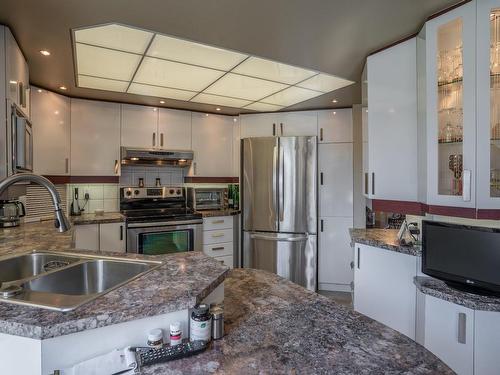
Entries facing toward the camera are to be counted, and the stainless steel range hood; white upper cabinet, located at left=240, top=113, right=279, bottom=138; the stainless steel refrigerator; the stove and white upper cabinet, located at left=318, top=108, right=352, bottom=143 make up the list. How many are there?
5

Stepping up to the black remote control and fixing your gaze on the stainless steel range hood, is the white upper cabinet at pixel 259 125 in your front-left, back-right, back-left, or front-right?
front-right

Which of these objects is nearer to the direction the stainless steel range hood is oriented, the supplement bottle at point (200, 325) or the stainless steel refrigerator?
the supplement bottle

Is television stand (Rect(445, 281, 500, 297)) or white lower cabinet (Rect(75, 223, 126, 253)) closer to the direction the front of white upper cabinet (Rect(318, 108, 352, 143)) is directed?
the television stand

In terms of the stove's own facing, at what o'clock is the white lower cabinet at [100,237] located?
The white lower cabinet is roughly at 2 o'clock from the stove.

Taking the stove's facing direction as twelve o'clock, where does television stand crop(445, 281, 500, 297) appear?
The television stand is roughly at 11 o'clock from the stove.

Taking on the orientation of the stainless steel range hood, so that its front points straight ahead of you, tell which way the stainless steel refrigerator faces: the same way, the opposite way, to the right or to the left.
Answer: the same way

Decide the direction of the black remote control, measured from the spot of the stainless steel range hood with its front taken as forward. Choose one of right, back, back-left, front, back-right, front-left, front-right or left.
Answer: front

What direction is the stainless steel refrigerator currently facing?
toward the camera

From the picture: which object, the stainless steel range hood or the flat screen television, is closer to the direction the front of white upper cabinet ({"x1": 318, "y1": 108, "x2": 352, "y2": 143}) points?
the flat screen television

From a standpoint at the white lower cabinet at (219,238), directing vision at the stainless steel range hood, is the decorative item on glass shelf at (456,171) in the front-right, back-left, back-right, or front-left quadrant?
back-left

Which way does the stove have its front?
toward the camera

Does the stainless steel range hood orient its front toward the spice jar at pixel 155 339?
yes

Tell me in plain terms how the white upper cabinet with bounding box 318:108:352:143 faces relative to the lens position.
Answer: facing the viewer

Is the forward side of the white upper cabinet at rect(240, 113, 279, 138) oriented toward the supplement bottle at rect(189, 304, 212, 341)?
yes

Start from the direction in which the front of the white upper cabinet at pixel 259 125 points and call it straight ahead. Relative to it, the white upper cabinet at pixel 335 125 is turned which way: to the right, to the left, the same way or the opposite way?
the same way

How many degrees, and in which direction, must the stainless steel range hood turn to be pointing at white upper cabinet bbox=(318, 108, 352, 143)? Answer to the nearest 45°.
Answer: approximately 90° to its left
